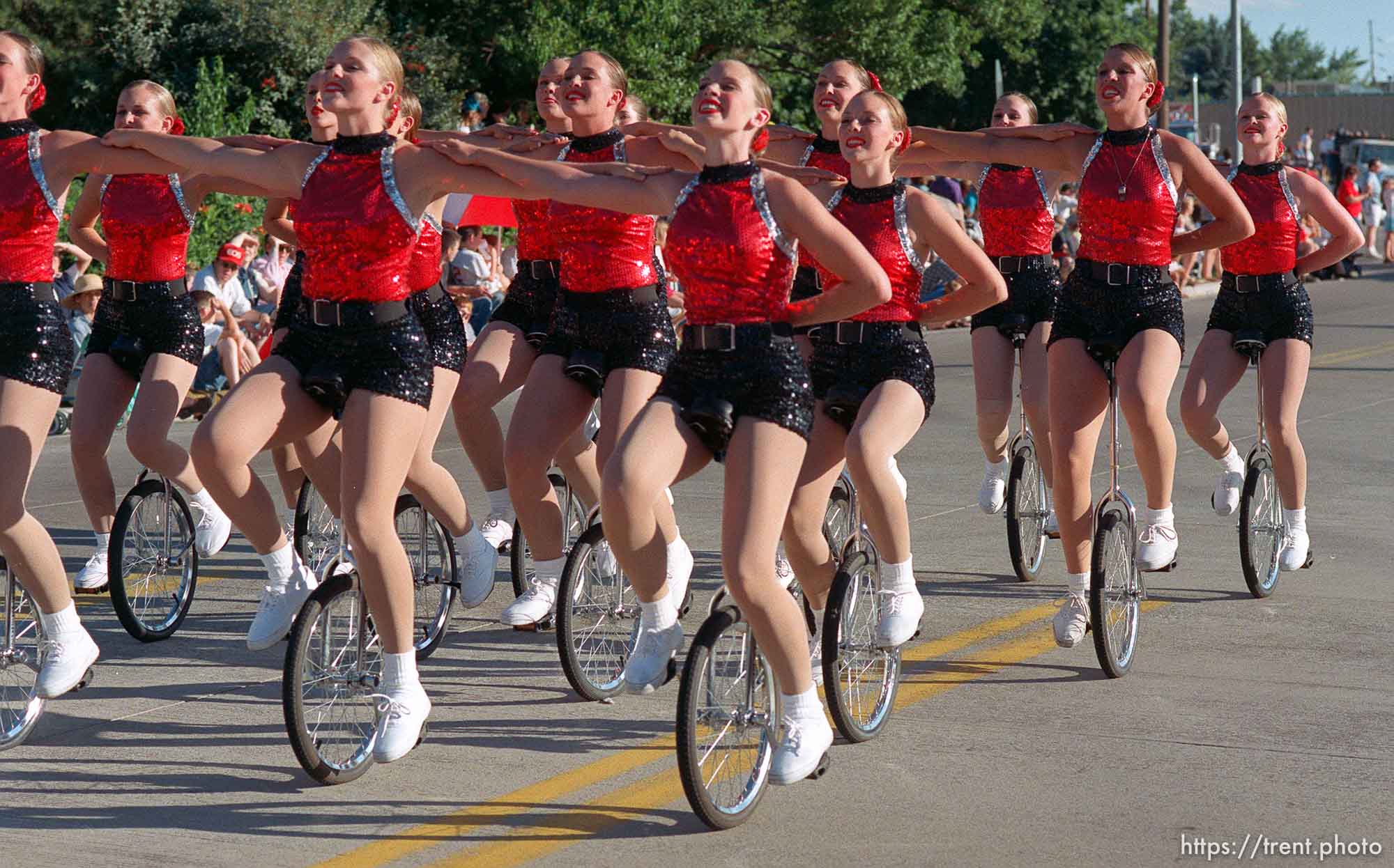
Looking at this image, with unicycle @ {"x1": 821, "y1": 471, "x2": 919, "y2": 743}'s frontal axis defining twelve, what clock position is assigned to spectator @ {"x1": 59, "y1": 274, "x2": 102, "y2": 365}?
The spectator is roughly at 3 o'clock from the unicycle.

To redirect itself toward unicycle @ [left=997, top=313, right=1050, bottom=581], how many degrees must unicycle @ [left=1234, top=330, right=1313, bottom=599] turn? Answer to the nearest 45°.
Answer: approximately 45° to its right

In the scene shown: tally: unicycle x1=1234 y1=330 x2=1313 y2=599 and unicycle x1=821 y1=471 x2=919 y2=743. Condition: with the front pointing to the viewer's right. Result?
0

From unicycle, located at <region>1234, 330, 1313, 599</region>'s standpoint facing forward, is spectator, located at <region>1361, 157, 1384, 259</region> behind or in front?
behind

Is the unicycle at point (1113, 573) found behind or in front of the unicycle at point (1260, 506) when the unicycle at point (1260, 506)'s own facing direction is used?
in front

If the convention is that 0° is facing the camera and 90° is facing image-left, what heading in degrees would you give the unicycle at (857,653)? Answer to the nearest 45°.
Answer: approximately 45°

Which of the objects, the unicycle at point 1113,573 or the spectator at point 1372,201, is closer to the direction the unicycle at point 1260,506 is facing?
the unicycle

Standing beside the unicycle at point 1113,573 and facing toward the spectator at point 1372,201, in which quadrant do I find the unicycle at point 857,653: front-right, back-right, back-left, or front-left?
back-left

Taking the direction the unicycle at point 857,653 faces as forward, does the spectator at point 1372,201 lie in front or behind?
behind
